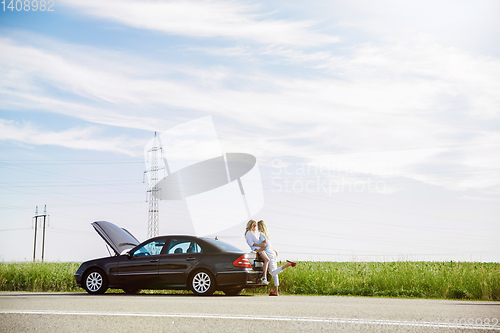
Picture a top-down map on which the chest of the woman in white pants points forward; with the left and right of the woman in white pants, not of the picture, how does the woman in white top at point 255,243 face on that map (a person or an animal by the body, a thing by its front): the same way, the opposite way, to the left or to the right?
the opposite way

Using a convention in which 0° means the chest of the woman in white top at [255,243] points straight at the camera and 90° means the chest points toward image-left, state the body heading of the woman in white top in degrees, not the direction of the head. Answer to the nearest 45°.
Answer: approximately 270°

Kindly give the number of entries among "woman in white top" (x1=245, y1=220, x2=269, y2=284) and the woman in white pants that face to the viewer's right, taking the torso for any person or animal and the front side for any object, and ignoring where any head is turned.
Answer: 1

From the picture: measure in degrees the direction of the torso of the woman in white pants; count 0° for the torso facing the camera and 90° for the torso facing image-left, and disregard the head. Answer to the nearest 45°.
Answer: approximately 90°

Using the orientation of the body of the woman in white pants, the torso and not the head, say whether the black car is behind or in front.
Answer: in front

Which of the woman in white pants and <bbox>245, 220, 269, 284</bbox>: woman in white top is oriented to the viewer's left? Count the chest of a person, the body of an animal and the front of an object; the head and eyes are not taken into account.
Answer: the woman in white pants
